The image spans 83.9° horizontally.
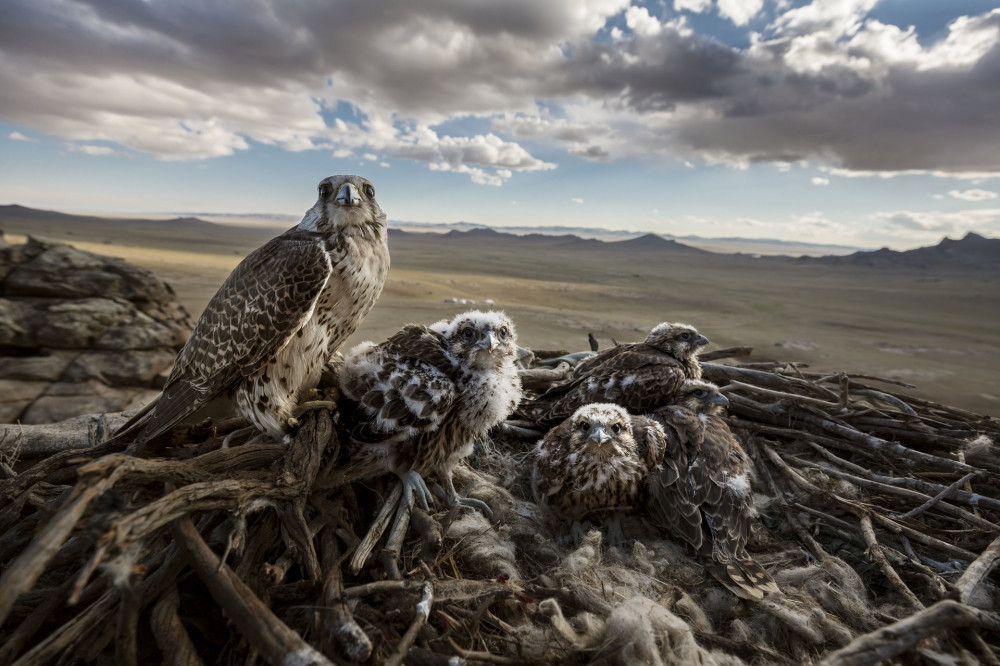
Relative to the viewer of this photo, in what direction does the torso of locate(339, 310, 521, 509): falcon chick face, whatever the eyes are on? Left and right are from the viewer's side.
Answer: facing the viewer and to the right of the viewer

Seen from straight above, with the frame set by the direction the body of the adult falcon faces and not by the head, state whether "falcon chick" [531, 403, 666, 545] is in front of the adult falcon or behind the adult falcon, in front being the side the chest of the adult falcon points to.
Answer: in front

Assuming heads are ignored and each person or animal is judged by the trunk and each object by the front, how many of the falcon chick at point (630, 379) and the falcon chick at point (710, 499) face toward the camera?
0

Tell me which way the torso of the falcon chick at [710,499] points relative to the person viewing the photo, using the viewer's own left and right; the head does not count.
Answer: facing away from the viewer

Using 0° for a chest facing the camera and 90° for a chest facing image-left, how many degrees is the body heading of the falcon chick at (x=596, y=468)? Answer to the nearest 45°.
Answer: approximately 0°

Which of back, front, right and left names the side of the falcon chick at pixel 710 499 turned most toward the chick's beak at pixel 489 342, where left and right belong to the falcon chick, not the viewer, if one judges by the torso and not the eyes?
left

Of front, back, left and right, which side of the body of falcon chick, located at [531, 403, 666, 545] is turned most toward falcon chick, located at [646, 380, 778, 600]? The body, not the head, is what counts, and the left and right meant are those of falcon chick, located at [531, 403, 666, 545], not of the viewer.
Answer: left

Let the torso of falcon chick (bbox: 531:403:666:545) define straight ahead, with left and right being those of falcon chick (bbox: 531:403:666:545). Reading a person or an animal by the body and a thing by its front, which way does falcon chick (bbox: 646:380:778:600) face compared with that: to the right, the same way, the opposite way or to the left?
the opposite way

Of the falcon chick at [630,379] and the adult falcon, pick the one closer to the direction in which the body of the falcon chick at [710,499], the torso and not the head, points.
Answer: the falcon chick

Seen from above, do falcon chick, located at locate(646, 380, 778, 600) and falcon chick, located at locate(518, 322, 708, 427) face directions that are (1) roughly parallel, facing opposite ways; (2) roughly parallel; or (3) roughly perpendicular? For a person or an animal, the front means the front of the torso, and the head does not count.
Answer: roughly perpendicular

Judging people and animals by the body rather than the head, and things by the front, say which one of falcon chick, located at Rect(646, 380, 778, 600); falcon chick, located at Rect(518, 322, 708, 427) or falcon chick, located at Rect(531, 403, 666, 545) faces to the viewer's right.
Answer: falcon chick, located at Rect(518, 322, 708, 427)

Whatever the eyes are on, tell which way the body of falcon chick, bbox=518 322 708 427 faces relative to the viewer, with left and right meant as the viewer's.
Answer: facing to the right of the viewer

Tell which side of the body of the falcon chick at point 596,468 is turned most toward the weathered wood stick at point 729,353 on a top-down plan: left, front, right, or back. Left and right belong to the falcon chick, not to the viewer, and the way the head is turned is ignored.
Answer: back

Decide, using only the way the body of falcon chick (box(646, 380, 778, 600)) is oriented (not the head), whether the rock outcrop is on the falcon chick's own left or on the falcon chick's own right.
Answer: on the falcon chick's own left

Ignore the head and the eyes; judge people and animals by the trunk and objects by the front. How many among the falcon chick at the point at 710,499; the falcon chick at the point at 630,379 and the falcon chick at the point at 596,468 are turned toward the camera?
1
